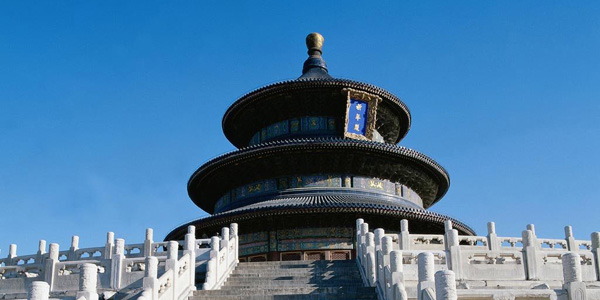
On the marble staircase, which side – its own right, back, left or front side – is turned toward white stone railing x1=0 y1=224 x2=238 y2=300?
right

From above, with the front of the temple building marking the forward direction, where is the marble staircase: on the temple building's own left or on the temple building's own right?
on the temple building's own right

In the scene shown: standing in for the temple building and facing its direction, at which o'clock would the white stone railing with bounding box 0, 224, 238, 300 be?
The white stone railing is roughly at 2 o'clock from the temple building.

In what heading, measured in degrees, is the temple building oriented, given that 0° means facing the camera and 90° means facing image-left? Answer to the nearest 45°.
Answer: approximately 315°

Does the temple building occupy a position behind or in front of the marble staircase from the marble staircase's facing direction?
behind

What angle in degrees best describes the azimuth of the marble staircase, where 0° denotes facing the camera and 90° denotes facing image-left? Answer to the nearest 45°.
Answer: approximately 0°

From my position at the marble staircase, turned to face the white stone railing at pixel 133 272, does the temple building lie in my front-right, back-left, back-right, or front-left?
back-right

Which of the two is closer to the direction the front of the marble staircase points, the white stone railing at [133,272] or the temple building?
the white stone railing
